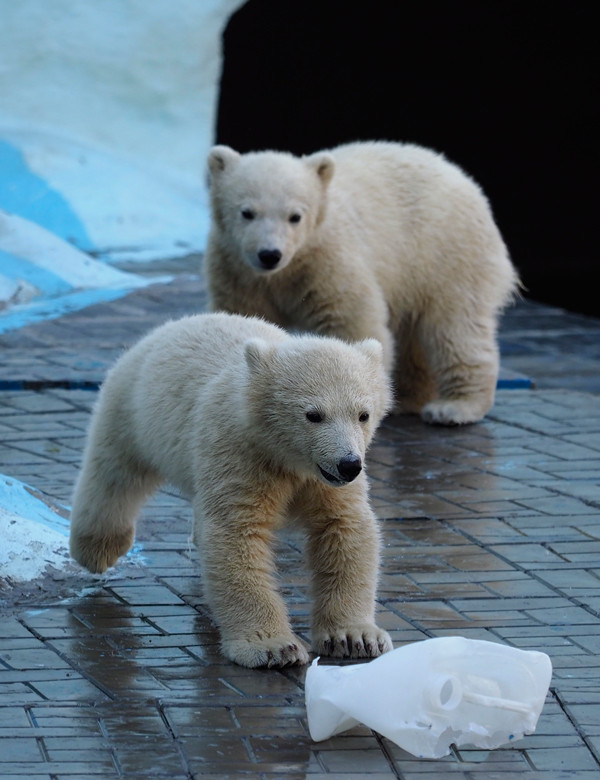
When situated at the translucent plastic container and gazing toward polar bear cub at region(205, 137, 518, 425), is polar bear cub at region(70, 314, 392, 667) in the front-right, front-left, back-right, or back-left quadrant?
front-left

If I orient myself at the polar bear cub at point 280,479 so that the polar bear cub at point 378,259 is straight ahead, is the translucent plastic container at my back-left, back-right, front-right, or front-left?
back-right

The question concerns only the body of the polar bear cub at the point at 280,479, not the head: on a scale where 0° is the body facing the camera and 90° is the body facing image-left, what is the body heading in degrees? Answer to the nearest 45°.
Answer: approximately 315°

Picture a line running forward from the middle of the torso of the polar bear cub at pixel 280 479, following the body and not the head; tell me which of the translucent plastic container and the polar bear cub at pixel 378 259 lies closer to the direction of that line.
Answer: the translucent plastic container

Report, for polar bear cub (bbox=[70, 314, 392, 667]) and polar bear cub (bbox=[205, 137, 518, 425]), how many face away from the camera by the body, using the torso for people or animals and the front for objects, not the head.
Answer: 0

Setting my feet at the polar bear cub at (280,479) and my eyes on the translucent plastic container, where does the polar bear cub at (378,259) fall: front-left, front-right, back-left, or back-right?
back-left

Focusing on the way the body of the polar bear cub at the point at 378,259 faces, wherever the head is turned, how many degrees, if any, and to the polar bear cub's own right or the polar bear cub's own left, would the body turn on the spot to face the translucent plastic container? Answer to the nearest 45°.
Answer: approximately 45° to the polar bear cub's own left

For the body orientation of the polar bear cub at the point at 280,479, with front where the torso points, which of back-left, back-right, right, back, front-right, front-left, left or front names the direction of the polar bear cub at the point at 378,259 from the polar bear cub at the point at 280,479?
back-left

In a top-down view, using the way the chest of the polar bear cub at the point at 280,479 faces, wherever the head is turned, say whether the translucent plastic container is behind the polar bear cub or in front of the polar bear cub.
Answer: in front

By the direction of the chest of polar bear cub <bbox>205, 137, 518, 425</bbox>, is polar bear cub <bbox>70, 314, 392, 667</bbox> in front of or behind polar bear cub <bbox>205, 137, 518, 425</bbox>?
in front

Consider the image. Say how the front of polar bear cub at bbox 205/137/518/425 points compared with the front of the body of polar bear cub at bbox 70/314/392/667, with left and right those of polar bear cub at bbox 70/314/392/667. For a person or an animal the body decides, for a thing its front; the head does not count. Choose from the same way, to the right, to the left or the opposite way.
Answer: to the right

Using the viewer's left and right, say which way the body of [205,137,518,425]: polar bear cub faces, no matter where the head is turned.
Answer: facing the viewer and to the left of the viewer
